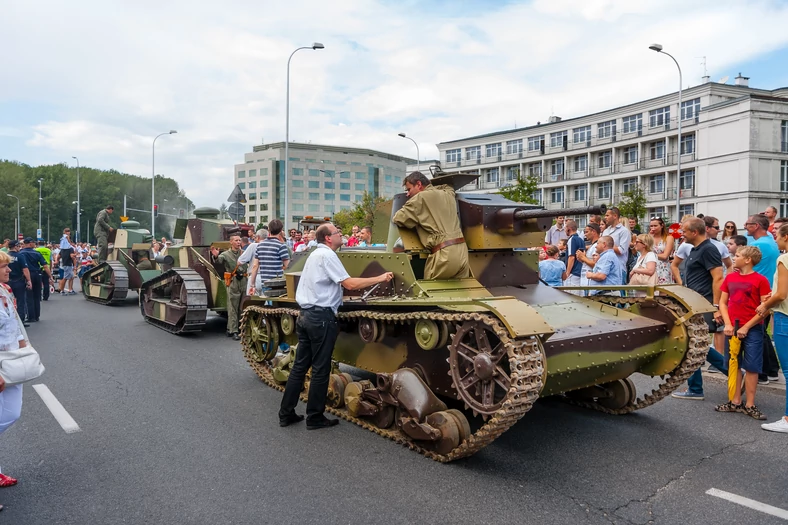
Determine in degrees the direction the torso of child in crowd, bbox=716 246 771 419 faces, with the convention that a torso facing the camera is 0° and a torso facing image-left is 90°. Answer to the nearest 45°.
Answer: approximately 45°

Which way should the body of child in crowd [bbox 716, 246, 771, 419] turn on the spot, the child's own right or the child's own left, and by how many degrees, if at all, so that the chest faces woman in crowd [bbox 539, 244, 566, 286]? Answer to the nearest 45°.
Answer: approximately 90° to the child's own right

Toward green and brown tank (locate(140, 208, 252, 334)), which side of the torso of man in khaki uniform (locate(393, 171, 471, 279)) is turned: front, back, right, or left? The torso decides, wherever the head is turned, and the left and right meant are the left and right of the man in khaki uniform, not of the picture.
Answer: front

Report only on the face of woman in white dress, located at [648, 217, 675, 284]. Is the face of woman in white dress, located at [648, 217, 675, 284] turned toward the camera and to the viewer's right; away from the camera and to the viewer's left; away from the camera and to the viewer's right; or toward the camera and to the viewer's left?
toward the camera and to the viewer's left

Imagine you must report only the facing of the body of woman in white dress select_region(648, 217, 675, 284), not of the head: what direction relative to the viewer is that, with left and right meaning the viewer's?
facing the viewer and to the left of the viewer

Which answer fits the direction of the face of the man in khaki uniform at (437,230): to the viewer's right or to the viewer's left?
to the viewer's left

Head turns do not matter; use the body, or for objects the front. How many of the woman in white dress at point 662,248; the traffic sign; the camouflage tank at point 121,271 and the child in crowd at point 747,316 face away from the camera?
1

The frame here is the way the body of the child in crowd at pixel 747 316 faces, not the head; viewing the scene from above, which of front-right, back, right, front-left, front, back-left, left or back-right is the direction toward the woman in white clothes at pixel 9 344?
front

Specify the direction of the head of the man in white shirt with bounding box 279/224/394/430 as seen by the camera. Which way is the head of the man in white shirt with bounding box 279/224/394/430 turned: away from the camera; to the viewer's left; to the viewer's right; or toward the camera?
to the viewer's right

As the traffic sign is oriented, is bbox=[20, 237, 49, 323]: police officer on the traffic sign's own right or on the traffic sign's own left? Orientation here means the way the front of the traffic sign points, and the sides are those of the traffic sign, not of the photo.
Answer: on the traffic sign's own left

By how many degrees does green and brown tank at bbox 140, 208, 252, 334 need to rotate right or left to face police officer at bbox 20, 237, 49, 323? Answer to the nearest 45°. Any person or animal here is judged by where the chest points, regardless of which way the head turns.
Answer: approximately 180°

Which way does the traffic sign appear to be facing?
away from the camera

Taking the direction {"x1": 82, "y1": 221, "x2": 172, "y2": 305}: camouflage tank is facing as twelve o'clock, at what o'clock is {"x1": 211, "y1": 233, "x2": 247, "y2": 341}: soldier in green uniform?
The soldier in green uniform is roughly at 1 o'clock from the camouflage tank.
